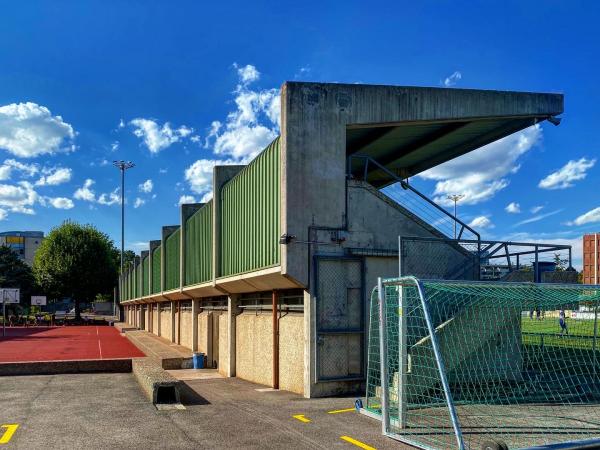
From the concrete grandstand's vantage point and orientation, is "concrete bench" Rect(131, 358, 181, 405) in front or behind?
behind

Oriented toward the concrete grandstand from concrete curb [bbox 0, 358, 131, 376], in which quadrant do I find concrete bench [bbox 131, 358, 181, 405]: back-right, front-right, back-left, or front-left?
front-right

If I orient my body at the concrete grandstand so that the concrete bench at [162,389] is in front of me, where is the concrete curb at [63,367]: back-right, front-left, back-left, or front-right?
front-right

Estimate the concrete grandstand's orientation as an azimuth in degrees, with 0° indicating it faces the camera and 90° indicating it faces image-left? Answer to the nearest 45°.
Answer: approximately 225°

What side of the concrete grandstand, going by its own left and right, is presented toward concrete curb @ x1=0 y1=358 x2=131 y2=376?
back
